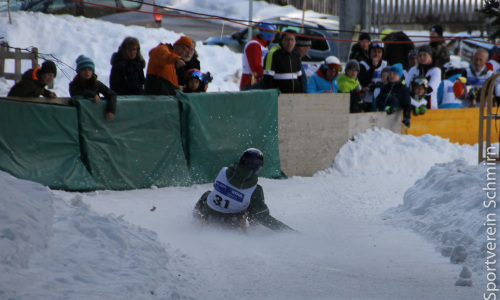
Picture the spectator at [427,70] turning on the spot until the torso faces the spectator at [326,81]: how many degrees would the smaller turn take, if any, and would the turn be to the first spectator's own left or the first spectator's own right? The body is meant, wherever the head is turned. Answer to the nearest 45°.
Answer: approximately 45° to the first spectator's own right

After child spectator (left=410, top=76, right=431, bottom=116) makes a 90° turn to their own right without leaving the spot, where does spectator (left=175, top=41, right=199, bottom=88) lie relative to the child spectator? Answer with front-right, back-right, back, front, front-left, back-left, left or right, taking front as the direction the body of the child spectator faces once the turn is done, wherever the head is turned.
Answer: front-left
